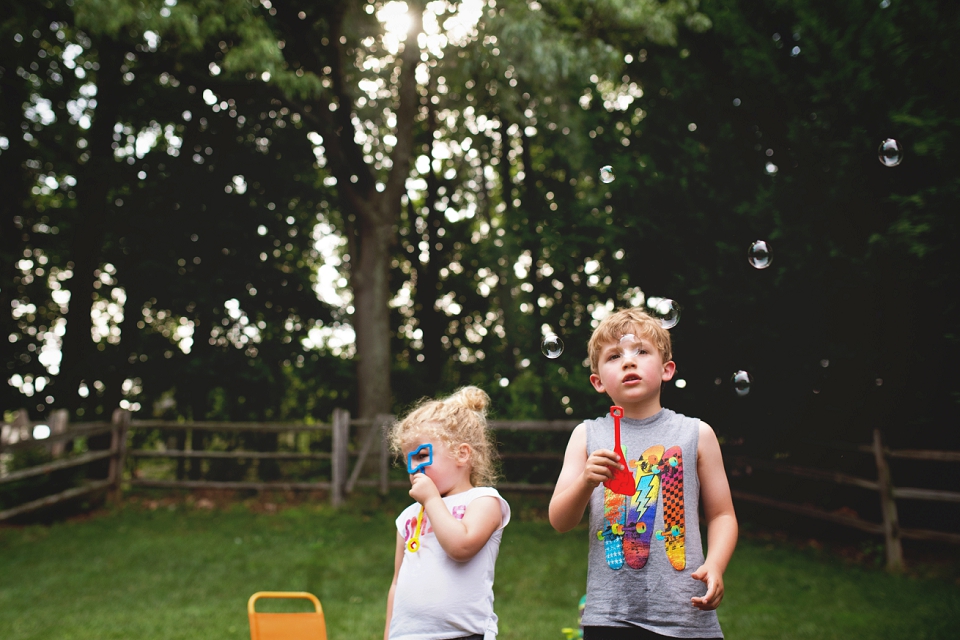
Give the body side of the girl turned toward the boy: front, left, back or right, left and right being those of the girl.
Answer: left

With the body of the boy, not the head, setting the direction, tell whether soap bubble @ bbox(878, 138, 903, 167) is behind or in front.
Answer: behind

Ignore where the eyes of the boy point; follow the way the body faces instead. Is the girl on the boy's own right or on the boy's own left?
on the boy's own right

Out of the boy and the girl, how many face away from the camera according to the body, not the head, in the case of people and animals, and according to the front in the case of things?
0

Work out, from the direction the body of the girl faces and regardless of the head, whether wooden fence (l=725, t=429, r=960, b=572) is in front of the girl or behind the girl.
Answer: behind

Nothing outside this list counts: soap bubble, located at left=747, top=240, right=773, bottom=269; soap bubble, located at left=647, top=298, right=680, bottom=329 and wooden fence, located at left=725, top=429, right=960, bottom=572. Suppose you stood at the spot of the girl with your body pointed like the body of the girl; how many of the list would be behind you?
3

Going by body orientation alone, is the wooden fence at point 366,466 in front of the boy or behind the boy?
behind

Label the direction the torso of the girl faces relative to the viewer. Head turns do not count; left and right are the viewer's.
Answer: facing the viewer and to the left of the viewer

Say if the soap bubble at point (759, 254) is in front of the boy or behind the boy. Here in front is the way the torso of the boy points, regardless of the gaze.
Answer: behind

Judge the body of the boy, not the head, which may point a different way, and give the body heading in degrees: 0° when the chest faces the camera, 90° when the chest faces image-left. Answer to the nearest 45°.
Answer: approximately 0°
